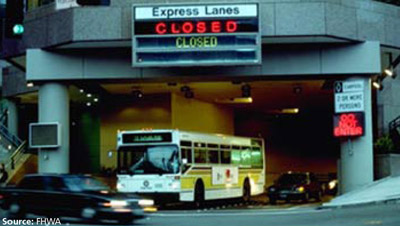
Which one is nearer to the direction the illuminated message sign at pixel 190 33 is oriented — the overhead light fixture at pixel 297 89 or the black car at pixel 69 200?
the black car

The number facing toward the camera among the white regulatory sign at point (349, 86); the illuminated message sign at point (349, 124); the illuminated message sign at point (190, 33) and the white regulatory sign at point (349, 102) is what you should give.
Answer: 4

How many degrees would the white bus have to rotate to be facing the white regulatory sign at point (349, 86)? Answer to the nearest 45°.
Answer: approximately 135° to its left

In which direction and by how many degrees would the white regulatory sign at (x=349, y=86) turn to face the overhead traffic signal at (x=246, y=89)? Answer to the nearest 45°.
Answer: approximately 135° to its right

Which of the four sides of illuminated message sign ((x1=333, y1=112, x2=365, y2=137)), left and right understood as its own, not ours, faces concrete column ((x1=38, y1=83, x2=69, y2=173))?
right

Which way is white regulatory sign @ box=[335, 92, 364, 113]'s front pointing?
toward the camera

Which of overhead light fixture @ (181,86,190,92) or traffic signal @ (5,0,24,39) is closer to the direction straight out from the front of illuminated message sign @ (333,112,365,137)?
the traffic signal

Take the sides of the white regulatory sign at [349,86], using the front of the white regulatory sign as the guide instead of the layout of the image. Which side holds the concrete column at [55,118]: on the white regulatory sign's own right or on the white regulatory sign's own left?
on the white regulatory sign's own right

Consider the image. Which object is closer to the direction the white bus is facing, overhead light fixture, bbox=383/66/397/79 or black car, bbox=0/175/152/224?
the black car

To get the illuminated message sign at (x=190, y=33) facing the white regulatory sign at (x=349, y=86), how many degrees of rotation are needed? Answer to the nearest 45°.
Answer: approximately 90° to its left

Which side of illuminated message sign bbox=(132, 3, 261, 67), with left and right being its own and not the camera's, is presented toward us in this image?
front

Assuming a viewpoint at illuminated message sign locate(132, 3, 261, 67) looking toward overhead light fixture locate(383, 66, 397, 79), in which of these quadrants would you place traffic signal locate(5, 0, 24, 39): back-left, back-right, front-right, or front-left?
back-right

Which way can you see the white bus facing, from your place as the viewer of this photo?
facing the viewer and to the left of the viewer

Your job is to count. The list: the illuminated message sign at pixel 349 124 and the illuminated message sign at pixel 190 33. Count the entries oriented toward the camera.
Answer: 2

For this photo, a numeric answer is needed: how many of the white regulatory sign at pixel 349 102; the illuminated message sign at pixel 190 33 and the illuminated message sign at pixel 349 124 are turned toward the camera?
3
